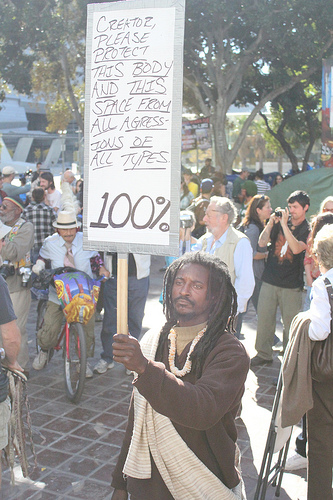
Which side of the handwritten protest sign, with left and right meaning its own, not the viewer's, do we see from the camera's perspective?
front

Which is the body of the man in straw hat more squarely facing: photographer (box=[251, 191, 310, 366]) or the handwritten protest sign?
the handwritten protest sign

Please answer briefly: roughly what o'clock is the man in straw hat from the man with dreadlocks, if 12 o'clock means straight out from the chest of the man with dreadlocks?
The man in straw hat is roughly at 4 o'clock from the man with dreadlocks.

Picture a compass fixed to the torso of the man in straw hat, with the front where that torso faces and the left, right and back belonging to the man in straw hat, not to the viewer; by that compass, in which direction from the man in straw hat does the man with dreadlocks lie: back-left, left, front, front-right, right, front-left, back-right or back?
front

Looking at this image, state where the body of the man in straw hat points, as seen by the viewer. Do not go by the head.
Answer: toward the camera

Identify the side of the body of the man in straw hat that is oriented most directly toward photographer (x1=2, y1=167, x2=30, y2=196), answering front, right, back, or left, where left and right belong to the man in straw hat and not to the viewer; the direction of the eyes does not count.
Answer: back

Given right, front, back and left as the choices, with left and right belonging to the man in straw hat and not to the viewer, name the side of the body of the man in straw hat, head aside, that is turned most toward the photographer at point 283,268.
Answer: left

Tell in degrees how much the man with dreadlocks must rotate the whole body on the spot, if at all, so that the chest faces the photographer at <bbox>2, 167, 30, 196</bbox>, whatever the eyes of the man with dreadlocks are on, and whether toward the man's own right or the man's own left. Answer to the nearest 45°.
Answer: approximately 135° to the man's own right

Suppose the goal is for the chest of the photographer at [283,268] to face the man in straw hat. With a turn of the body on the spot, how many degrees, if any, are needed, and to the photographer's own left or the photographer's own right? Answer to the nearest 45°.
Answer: approximately 45° to the photographer's own right

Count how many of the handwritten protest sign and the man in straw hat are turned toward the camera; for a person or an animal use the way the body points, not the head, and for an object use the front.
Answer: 2

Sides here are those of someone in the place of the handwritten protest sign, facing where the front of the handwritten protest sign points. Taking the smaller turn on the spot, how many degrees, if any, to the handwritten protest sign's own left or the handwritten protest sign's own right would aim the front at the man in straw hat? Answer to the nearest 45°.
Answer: approximately 180°
